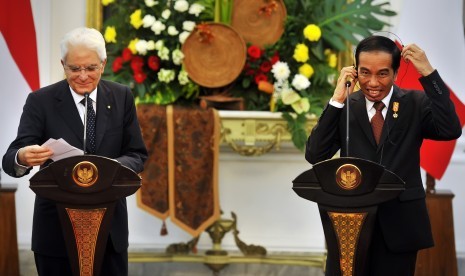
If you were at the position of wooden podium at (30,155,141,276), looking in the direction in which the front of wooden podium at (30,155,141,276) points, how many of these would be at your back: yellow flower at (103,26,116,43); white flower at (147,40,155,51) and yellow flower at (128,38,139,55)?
3

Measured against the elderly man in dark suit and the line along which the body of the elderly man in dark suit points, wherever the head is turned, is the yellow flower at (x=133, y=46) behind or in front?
behind

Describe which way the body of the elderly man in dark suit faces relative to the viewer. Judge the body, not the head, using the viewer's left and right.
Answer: facing the viewer

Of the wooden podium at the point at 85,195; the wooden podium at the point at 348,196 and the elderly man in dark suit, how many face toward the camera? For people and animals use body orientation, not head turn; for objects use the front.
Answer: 3

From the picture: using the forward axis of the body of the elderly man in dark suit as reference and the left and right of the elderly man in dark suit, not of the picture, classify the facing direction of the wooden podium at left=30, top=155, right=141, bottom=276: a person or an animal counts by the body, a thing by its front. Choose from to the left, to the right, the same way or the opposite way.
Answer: the same way

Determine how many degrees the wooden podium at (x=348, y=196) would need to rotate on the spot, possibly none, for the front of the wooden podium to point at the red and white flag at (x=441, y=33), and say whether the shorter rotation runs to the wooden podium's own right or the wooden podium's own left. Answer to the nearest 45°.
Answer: approximately 180°

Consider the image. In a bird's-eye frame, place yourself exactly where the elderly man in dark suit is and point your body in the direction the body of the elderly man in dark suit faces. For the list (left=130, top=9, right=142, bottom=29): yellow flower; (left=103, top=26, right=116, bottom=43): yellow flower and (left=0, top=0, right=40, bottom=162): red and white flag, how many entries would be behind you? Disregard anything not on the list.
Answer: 3

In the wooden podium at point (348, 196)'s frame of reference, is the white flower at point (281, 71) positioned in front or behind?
behind

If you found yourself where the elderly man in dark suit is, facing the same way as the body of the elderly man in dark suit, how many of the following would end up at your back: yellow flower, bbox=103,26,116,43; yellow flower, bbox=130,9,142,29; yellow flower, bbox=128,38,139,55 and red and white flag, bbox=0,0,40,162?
4

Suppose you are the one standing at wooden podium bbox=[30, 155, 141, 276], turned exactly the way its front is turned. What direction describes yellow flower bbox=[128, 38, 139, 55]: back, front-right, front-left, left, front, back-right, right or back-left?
back

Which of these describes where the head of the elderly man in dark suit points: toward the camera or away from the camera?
toward the camera

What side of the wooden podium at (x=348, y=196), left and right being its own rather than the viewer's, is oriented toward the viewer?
front

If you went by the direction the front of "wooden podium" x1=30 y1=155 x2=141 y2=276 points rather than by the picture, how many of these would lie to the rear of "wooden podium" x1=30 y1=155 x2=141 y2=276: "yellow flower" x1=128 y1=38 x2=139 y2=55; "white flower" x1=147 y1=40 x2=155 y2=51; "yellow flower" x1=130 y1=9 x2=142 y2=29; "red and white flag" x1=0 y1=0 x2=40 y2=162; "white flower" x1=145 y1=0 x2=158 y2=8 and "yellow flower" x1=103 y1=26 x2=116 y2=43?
6
